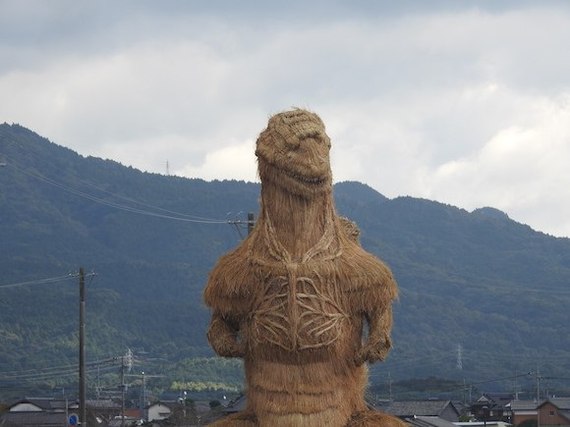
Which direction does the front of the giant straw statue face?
toward the camera
